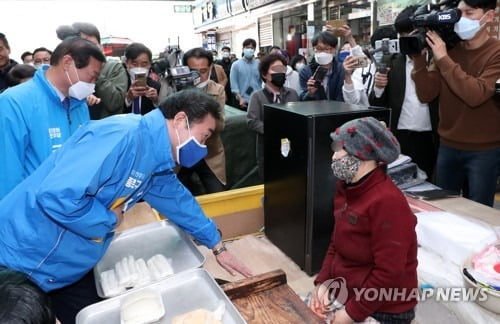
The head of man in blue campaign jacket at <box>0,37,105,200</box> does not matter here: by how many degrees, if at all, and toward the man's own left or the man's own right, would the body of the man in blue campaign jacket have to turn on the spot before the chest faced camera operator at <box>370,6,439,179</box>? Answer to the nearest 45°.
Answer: approximately 45° to the man's own left

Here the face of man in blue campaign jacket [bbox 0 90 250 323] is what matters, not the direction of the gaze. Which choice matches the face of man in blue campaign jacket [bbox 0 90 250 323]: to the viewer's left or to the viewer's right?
to the viewer's right

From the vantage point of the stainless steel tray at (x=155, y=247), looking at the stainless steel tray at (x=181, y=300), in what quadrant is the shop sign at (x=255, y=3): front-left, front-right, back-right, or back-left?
back-left

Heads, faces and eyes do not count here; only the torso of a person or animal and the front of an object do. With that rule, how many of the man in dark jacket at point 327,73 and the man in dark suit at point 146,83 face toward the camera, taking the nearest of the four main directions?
2

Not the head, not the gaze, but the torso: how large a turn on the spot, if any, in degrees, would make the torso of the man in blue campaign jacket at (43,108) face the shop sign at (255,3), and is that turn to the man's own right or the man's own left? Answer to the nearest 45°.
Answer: approximately 90° to the man's own left

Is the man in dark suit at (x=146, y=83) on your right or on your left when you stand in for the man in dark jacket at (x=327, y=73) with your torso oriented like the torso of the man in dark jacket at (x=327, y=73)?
on your right

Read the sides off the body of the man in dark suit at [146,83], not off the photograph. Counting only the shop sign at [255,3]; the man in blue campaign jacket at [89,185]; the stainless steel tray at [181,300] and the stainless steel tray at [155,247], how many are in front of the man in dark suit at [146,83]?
3

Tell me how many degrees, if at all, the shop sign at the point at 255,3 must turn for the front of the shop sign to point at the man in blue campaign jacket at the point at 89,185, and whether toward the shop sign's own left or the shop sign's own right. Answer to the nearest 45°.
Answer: approximately 45° to the shop sign's own left

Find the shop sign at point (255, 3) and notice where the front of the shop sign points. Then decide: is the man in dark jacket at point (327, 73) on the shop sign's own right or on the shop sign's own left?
on the shop sign's own left

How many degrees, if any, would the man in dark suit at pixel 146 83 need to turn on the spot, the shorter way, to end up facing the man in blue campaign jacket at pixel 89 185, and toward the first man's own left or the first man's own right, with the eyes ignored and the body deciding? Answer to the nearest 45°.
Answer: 0° — they already face them

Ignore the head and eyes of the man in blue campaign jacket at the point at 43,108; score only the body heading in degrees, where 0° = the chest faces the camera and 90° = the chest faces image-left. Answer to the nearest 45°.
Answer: approximately 315°
